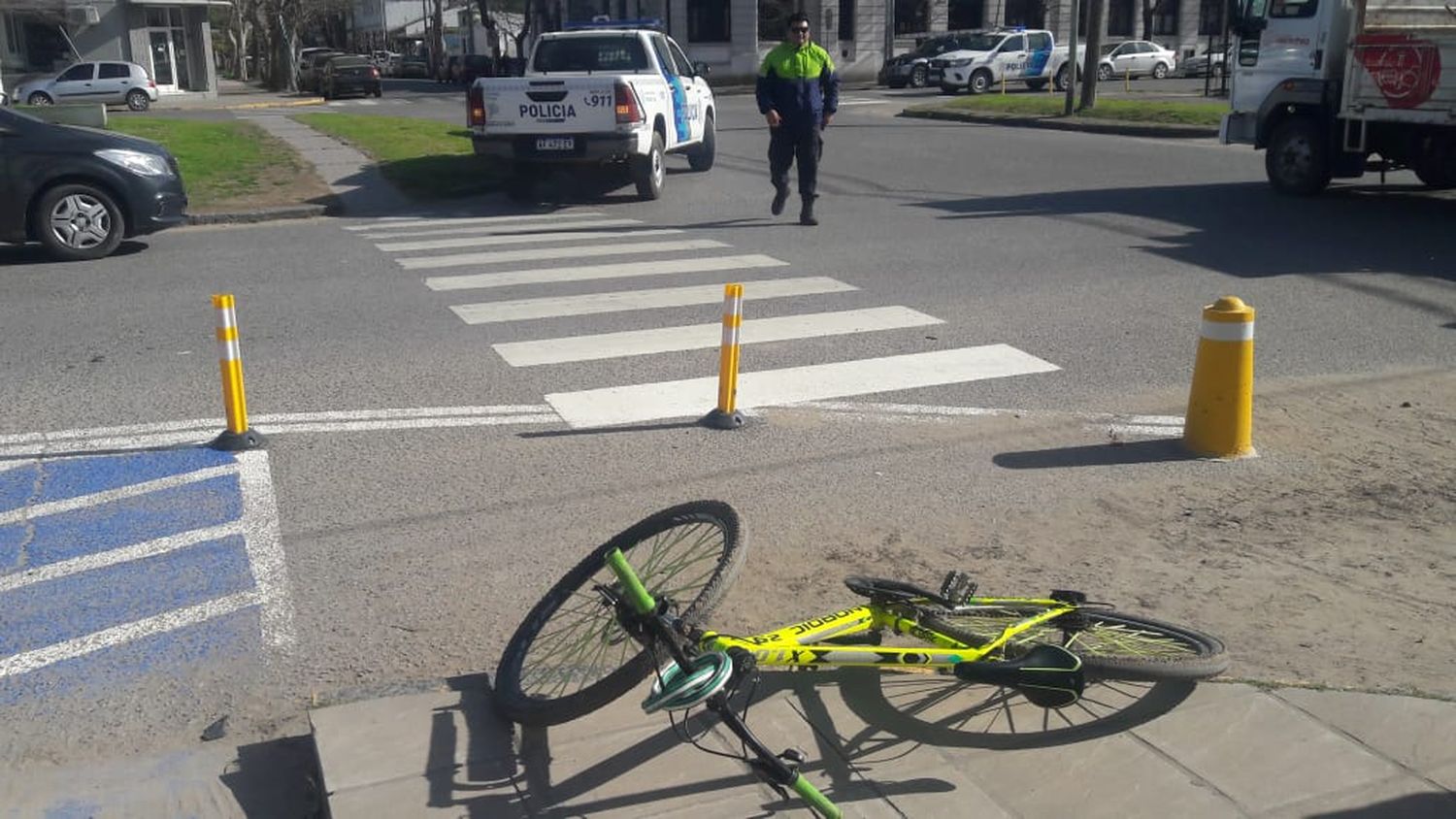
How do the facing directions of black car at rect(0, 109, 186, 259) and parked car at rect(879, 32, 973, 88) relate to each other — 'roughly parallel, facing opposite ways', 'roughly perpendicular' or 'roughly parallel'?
roughly parallel, facing opposite ways

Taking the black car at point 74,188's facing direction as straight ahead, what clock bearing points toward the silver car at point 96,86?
The silver car is roughly at 9 o'clock from the black car.

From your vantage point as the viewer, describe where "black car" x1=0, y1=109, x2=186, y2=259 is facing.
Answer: facing to the right of the viewer

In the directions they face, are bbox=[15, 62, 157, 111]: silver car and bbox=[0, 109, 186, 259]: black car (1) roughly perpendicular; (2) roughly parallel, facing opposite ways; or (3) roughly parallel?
roughly parallel, facing opposite ways

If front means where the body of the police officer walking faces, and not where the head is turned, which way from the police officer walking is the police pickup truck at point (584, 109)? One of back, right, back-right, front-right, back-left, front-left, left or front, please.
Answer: back-right

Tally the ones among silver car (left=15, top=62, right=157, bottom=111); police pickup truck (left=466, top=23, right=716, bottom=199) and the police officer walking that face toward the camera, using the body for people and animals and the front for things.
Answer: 1

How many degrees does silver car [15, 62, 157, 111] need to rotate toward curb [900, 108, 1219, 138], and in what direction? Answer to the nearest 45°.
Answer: approximately 135° to its left

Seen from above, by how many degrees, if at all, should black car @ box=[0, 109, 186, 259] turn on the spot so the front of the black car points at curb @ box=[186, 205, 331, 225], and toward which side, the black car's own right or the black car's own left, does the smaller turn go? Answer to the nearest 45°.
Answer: approximately 45° to the black car's own left

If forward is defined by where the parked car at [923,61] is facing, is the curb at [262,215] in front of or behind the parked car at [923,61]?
in front

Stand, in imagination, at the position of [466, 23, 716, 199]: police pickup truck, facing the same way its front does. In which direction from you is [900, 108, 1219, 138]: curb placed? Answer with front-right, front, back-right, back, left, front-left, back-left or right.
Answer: front

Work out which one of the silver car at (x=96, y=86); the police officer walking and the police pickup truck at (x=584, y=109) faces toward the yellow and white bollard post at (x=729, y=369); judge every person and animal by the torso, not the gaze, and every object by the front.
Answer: the police officer walking

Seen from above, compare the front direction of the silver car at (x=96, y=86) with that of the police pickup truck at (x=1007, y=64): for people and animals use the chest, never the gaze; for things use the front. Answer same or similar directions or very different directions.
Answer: same or similar directions

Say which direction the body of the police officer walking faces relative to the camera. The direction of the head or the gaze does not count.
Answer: toward the camera

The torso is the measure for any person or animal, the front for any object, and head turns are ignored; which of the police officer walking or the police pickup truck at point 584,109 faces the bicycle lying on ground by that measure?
the police officer walking

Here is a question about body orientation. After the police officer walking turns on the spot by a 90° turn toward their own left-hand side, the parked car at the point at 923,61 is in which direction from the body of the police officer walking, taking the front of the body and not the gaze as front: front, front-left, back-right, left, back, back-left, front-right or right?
left

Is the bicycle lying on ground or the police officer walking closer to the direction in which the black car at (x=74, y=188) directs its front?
the police officer walking

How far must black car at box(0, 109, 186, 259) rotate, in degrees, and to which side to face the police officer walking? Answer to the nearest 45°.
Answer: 0° — it already faces them

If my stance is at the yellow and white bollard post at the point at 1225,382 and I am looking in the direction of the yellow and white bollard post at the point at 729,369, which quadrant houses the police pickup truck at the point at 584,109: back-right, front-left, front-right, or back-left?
front-right

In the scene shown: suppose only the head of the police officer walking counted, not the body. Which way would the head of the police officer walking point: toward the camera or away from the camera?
toward the camera

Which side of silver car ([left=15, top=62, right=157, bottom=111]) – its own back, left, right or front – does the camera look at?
left

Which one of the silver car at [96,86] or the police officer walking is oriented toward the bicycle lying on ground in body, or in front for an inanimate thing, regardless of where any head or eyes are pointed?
the police officer walking
